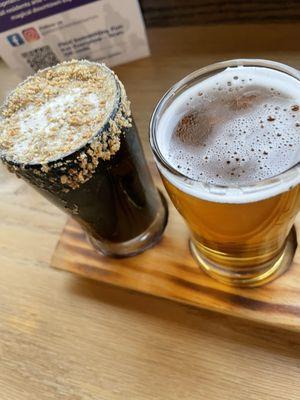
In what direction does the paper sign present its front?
toward the camera

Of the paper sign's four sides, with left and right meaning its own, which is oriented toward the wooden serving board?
front

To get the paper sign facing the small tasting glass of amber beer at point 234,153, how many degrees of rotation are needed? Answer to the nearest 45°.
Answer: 0° — it already faces it

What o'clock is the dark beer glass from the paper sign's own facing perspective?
The dark beer glass is roughly at 12 o'clock from the paper sign.
